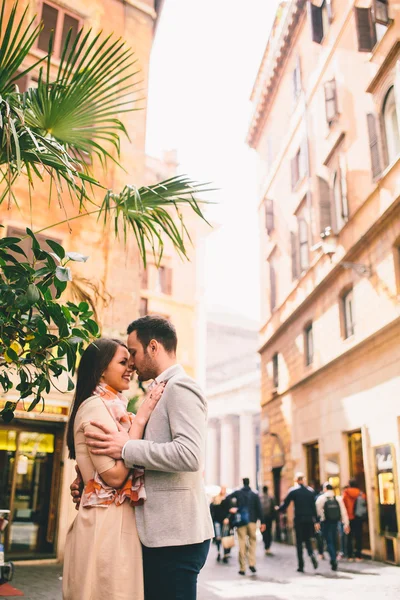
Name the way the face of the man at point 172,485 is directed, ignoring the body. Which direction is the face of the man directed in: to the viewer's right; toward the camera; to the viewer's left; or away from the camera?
to the viewer's left

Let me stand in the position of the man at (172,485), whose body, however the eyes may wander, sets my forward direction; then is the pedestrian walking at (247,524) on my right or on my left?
on my right

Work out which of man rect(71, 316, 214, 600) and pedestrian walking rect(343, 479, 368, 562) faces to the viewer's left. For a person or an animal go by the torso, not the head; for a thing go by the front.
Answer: the man

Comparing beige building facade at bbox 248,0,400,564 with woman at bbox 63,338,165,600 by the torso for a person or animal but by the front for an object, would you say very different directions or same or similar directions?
very different directions

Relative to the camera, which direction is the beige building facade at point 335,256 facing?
to the viewer's left

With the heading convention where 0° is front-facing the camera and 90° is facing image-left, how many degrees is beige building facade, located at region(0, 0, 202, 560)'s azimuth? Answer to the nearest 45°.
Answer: approximately 315°

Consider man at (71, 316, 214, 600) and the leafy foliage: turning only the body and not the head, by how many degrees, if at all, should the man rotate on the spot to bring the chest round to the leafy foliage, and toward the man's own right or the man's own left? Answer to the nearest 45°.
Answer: approximately 45° to the man's own right
